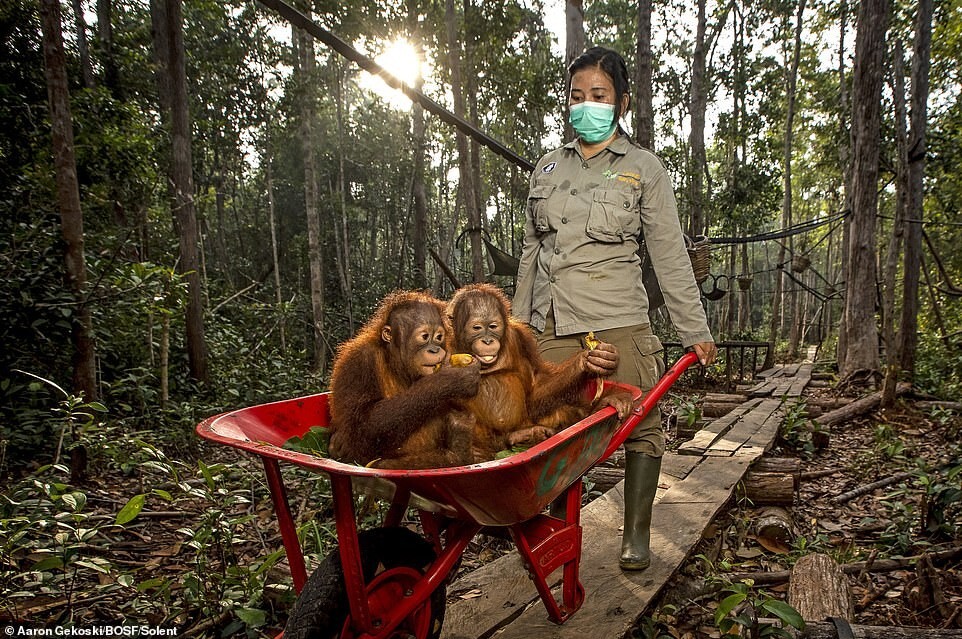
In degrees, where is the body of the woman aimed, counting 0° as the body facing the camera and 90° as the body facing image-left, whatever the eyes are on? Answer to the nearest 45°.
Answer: approximately 45°

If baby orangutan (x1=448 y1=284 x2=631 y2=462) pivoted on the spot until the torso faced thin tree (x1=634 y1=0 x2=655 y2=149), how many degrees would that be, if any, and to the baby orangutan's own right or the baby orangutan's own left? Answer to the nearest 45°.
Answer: approximately 180°

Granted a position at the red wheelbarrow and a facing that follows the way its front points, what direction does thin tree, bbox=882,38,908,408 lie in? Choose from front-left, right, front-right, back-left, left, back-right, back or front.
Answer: back

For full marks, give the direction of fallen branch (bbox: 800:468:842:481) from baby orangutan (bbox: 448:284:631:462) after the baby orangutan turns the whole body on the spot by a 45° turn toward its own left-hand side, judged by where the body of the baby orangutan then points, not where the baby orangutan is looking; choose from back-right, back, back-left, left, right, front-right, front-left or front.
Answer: left

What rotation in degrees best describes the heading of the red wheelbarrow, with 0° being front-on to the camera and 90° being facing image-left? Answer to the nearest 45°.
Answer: approximately 45°

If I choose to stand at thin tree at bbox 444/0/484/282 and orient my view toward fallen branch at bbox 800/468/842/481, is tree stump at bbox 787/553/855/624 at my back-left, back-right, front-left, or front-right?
front-right

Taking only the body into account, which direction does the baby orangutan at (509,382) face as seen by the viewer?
toward the camera

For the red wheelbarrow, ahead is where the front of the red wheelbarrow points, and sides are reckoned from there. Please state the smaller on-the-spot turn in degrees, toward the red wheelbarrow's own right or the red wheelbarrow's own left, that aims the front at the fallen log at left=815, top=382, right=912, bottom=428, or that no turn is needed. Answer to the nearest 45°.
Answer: approximately 180°

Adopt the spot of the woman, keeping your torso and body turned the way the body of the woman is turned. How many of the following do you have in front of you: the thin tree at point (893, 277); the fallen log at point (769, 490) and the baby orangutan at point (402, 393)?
1

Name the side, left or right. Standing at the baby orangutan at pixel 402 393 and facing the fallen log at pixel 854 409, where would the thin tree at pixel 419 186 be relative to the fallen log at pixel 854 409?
left

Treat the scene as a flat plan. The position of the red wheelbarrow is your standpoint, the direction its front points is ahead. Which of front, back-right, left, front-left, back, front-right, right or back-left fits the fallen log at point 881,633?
back-left

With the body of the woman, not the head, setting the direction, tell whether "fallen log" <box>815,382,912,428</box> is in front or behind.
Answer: behind

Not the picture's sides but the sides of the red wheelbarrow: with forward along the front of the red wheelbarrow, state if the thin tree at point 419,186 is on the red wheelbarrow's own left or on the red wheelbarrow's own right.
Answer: on the red wheelbarrow's own right

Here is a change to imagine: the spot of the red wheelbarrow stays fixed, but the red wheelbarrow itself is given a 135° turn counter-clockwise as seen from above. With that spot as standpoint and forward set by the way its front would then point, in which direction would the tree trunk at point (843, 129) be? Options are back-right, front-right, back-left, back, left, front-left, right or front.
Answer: front-left
